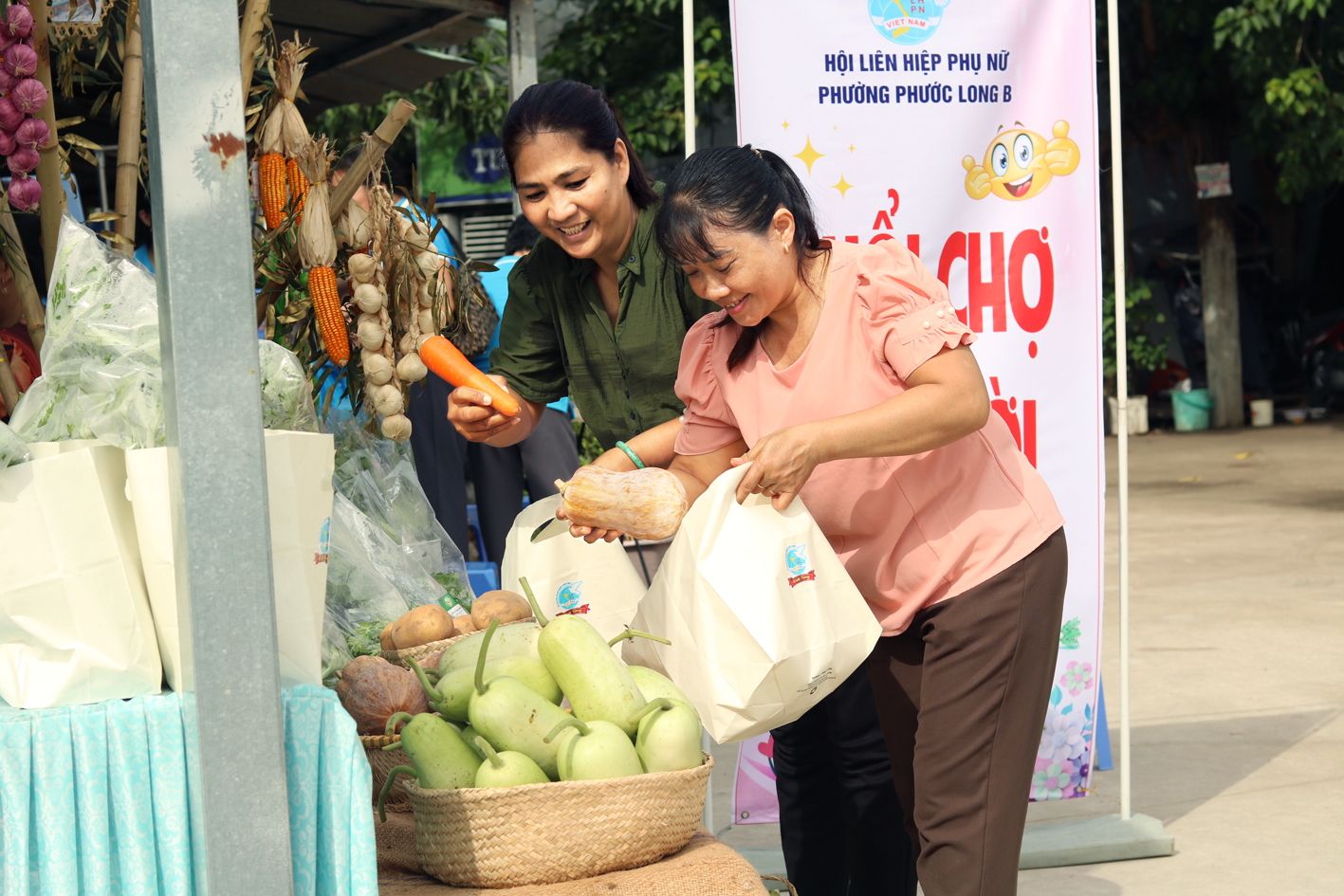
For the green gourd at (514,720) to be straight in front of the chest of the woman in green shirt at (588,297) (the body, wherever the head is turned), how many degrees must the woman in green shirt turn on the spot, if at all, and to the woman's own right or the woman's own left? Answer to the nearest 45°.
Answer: approximately 45° to the woman's own left

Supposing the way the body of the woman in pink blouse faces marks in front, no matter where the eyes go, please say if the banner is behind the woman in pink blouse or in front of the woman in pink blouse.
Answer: behind

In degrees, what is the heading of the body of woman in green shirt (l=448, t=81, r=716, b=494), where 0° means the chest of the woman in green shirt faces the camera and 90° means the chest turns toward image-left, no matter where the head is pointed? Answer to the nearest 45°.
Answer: approximately 45°

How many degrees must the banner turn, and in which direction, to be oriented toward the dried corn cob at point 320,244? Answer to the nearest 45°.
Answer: approximately 45° to its right

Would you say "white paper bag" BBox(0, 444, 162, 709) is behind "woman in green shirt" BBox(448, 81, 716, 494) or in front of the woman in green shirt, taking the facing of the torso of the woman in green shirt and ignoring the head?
in front

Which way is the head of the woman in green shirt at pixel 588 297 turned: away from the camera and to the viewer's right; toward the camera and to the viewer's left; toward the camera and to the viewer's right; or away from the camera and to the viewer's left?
toward the camera and to the viewer's left

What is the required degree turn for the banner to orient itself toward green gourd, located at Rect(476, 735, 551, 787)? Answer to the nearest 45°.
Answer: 0° — it already faces it

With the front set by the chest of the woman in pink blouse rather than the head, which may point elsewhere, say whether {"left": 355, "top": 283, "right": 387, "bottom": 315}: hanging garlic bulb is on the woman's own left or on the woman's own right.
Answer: on the woman's own right

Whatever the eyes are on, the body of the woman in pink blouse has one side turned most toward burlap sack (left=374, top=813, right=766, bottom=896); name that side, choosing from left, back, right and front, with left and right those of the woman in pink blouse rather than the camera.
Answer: front

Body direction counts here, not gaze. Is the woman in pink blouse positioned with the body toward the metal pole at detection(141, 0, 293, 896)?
yes

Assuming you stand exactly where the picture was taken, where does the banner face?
facing the viewer

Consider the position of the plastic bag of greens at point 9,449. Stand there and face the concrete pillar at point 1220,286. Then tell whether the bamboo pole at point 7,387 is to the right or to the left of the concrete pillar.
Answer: left

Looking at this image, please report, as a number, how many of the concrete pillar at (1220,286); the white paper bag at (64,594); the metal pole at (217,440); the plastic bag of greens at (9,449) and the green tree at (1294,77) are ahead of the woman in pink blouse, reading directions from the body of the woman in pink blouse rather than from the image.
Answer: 3

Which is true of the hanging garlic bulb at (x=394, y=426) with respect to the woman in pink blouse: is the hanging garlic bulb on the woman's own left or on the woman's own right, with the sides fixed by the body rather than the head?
on the woman's own right

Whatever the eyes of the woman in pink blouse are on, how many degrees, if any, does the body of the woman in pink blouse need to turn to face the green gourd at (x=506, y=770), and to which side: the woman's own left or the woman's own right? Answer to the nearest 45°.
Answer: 0° — they already face it
